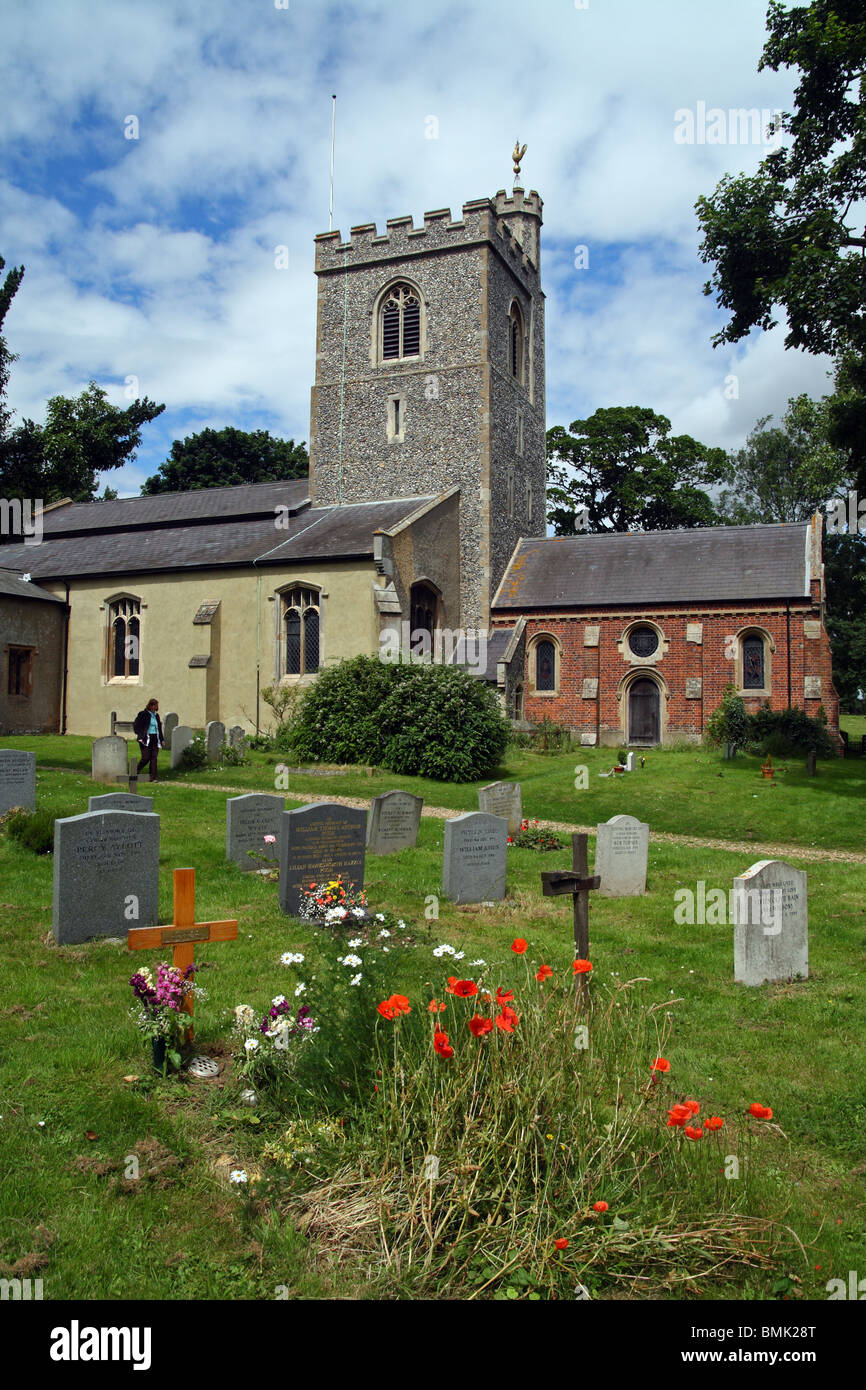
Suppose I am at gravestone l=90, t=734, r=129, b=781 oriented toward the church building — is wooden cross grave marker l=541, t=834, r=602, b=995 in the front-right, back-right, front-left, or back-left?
back-right

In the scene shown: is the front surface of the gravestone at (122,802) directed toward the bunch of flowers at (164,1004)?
yes

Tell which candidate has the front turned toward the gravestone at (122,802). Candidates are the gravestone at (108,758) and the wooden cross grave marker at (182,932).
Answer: the gravestone at (108,758)

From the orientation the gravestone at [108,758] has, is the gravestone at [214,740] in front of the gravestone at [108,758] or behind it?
behind

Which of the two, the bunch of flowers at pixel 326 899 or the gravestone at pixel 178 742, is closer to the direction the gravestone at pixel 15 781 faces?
the bunch of flowers

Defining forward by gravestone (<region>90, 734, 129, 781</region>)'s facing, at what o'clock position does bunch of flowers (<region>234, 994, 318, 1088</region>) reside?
The bunch of flowers is roughly at 12 o'clock from the gravestone.

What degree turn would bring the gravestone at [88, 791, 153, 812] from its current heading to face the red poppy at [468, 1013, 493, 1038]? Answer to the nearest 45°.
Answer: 0° — it already faces it

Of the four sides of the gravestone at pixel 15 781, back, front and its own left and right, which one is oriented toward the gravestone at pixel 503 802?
left
